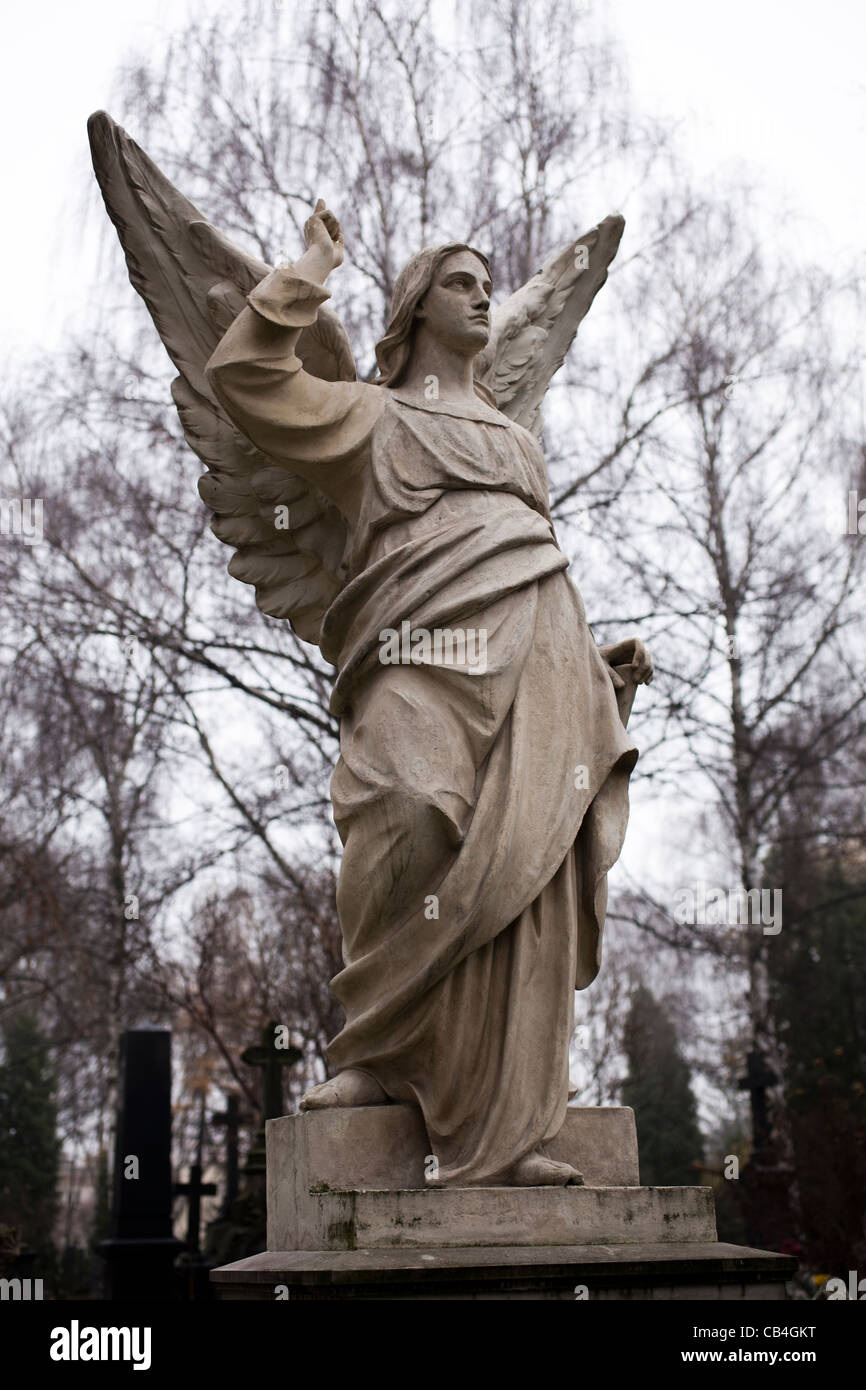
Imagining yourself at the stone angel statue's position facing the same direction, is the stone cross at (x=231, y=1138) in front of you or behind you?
behind

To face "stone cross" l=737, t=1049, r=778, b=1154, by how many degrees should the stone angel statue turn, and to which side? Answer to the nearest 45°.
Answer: approximately 135° to its left

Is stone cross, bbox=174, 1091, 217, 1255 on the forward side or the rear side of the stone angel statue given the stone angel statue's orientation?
on the rear side

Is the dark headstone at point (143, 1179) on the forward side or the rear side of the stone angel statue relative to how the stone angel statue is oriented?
on the rear side

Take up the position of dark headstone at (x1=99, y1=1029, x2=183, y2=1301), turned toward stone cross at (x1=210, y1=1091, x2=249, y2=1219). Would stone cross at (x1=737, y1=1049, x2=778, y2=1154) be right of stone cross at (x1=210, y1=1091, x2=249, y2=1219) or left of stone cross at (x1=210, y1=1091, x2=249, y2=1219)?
right

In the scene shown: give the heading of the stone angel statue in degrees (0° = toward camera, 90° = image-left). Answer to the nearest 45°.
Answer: approximately 315°
